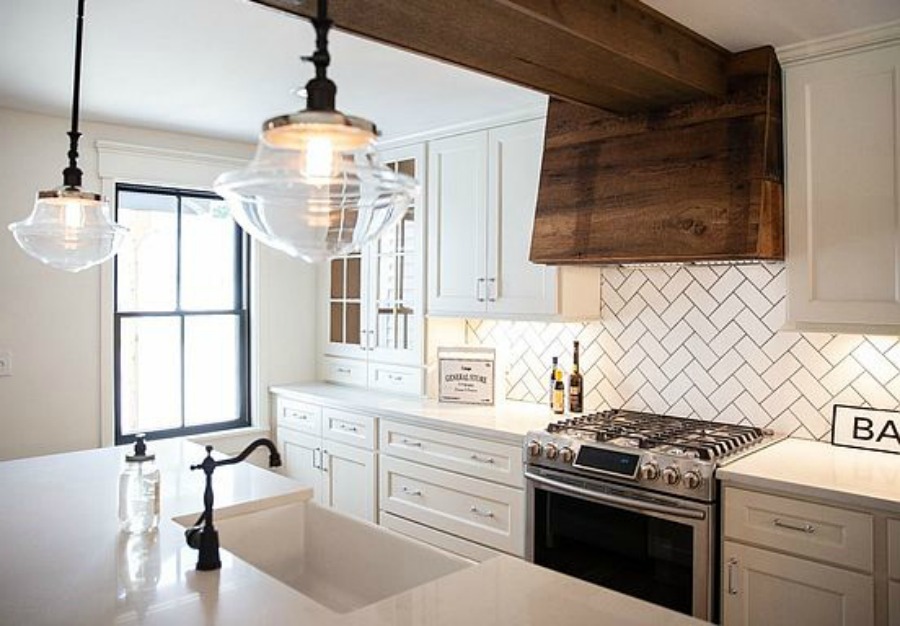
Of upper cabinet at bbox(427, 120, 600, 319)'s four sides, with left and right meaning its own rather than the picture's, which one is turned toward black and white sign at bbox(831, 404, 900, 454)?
left

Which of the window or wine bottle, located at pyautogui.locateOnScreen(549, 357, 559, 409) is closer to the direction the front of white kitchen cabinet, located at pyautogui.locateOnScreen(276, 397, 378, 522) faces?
the window

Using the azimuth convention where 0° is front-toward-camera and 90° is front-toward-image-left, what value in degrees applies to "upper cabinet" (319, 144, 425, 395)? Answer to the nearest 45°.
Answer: approximately 45°

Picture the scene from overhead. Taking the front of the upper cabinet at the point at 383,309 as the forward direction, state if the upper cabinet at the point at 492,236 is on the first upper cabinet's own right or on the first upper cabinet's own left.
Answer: on the first upper cabinet's own left

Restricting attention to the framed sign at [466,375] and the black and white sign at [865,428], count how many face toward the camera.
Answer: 2

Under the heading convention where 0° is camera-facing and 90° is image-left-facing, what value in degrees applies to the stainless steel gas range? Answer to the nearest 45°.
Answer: approximately 45°

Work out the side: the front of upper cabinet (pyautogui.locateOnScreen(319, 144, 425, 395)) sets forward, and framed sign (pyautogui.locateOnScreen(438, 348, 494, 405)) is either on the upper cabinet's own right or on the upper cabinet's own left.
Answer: on the upper cabinet's own left

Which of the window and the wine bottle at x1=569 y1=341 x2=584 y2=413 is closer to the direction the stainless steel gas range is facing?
the window

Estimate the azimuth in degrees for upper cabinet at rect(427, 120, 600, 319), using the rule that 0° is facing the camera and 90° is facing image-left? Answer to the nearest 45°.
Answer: approximately 45°
